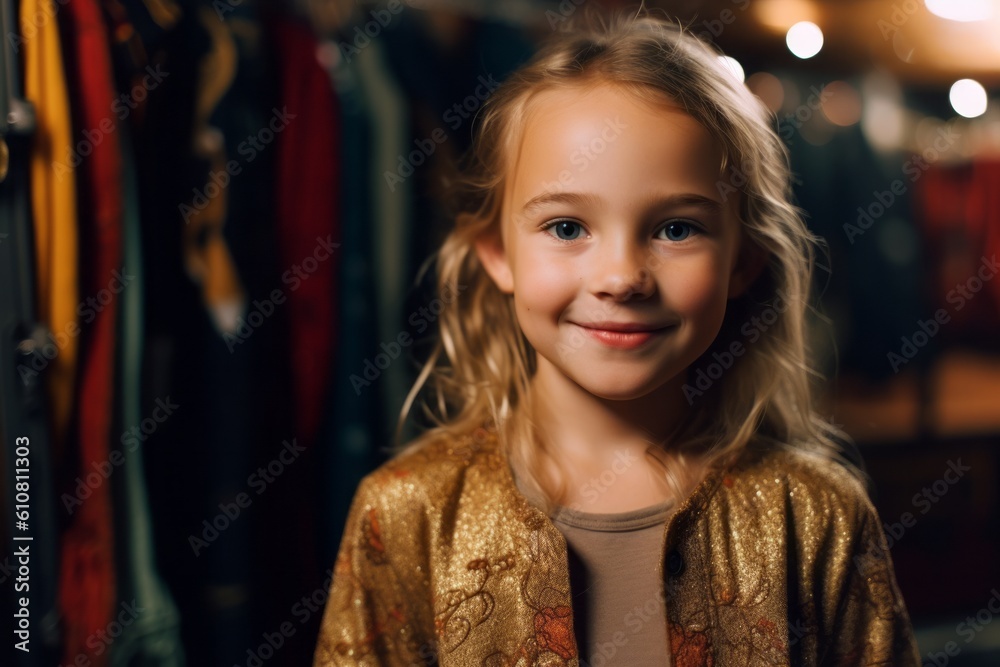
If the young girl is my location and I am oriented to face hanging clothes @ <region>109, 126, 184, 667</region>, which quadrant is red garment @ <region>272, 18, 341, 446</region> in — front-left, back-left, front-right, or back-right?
front-right

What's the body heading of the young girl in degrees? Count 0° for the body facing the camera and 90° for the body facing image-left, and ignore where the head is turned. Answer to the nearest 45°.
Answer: approximately 0°

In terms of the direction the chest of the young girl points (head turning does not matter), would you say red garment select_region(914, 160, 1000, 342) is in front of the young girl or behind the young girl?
behind

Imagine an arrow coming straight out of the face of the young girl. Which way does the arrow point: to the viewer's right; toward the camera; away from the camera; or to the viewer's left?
toward the camera
